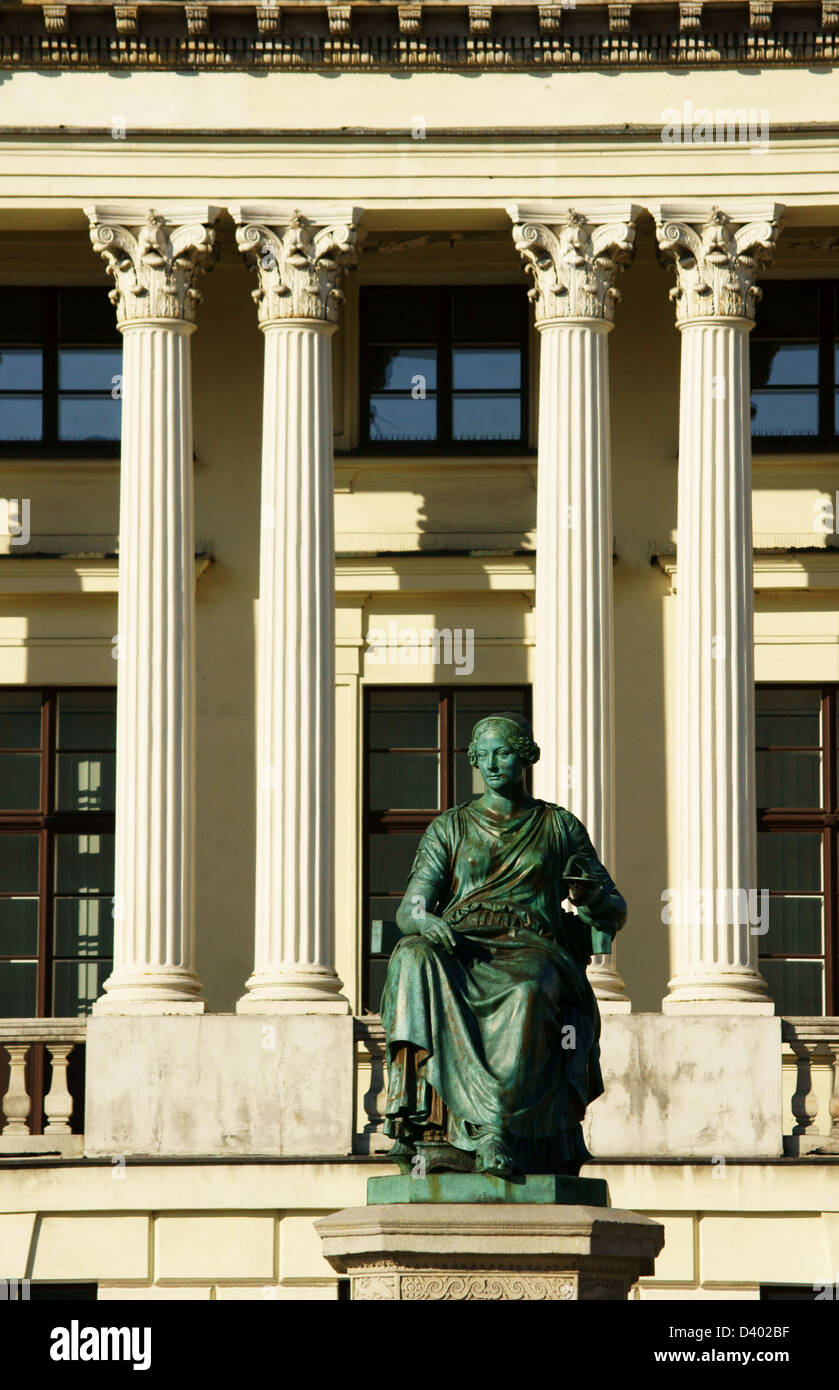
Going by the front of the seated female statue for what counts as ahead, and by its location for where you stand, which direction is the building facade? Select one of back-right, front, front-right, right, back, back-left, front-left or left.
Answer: back

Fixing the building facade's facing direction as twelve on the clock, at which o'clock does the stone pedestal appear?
The stone pedestal is roughly at 12 o'clock from the building facade.

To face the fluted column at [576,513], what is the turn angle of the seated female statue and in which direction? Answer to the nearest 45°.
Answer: approximately 180°

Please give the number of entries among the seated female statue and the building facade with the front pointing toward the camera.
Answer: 2

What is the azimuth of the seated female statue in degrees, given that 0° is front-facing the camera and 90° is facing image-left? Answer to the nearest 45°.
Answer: approximately 0°

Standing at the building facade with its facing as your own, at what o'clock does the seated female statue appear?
The seated female statue is roughly at 12 o'clock from the building facade.

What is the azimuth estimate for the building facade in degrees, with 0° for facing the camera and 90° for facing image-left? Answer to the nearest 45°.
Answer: approximately 0°
